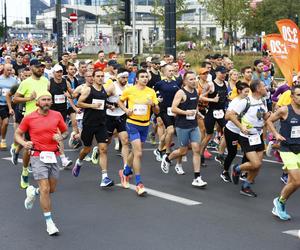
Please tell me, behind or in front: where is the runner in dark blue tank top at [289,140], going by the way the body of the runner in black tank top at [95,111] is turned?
in front

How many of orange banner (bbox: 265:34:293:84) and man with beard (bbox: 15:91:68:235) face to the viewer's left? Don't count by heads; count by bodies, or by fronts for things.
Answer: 0

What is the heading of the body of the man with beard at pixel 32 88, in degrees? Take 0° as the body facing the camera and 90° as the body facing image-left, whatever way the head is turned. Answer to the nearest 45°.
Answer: approximately 315°

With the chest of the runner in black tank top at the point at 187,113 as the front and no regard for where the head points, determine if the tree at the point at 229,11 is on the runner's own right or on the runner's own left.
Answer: on the runner's own left

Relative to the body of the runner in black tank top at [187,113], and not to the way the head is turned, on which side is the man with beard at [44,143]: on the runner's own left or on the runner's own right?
on the runner's own right

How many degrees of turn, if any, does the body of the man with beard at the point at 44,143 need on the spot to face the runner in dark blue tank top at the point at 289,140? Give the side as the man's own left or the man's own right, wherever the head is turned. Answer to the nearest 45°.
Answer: approximately 45° to the man's own left

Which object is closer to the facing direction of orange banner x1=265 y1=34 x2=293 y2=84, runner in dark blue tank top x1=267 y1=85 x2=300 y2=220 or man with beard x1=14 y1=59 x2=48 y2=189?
the runner in dark blue tank top

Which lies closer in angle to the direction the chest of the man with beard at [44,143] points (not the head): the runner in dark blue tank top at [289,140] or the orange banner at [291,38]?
the runner in dark blue tank top

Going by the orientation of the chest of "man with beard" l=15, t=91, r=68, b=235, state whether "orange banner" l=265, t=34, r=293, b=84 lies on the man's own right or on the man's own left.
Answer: on the man's own left

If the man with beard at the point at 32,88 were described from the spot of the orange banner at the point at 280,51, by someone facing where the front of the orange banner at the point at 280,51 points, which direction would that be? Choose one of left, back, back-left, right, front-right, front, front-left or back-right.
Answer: front-right

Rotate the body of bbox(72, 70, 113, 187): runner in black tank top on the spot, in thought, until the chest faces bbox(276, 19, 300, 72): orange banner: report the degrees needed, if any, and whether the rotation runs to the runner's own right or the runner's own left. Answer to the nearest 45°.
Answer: approximately 90° to the runner's own left
